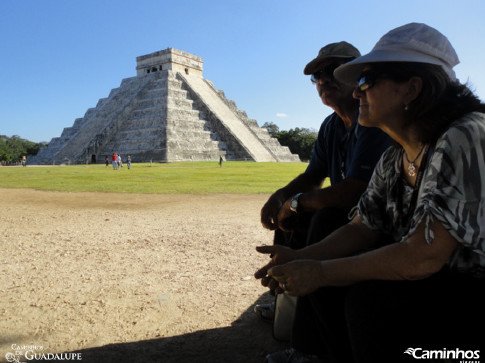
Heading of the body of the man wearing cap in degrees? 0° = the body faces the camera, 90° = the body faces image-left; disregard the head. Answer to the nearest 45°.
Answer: approximately 45°

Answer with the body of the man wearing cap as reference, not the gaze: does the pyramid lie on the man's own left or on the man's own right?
on the man's own right

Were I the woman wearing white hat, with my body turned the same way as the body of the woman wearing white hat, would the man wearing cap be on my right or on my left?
on my right

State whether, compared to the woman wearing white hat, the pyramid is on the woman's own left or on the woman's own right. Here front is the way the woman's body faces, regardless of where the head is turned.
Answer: on the woman's own right

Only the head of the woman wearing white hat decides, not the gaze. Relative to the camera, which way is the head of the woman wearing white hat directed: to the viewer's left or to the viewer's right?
to the viewer's left

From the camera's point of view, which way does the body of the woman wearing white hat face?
to the viewer's left
